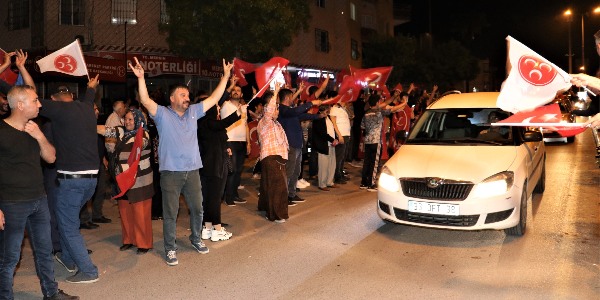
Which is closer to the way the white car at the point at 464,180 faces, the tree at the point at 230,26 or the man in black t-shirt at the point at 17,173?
the man in black t-shirt

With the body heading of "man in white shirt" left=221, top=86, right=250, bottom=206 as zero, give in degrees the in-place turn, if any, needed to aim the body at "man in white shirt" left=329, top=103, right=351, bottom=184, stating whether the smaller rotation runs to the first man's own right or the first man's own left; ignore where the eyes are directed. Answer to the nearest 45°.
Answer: approximately 90° to the first man's own left

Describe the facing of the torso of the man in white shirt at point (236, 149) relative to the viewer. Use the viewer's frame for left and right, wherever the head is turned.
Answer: facing the viewer and to the right of the viewer

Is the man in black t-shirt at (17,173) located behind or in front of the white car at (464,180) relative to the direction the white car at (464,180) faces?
in front

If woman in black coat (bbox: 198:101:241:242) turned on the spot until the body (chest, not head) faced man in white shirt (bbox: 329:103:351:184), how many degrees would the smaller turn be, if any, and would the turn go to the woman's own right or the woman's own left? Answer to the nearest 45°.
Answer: approximately 45° to the woman's own left

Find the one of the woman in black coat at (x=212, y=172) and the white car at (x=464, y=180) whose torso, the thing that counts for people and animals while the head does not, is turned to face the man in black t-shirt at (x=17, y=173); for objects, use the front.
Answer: the white car

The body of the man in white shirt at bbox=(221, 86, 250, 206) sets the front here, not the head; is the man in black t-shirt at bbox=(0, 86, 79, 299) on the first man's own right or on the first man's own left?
on the first man's own right

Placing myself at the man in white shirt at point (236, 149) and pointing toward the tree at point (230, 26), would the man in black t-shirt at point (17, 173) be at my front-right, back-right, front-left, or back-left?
back-left

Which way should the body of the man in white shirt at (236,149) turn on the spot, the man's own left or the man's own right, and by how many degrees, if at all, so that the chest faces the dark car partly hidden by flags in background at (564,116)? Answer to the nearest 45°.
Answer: approximately 90° to the man's own left

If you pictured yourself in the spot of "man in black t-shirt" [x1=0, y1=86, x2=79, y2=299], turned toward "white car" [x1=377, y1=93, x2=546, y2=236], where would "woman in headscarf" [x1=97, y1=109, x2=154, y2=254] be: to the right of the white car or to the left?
left

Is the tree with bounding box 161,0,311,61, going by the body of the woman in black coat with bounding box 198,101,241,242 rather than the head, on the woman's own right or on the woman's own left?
on the woman's own left
